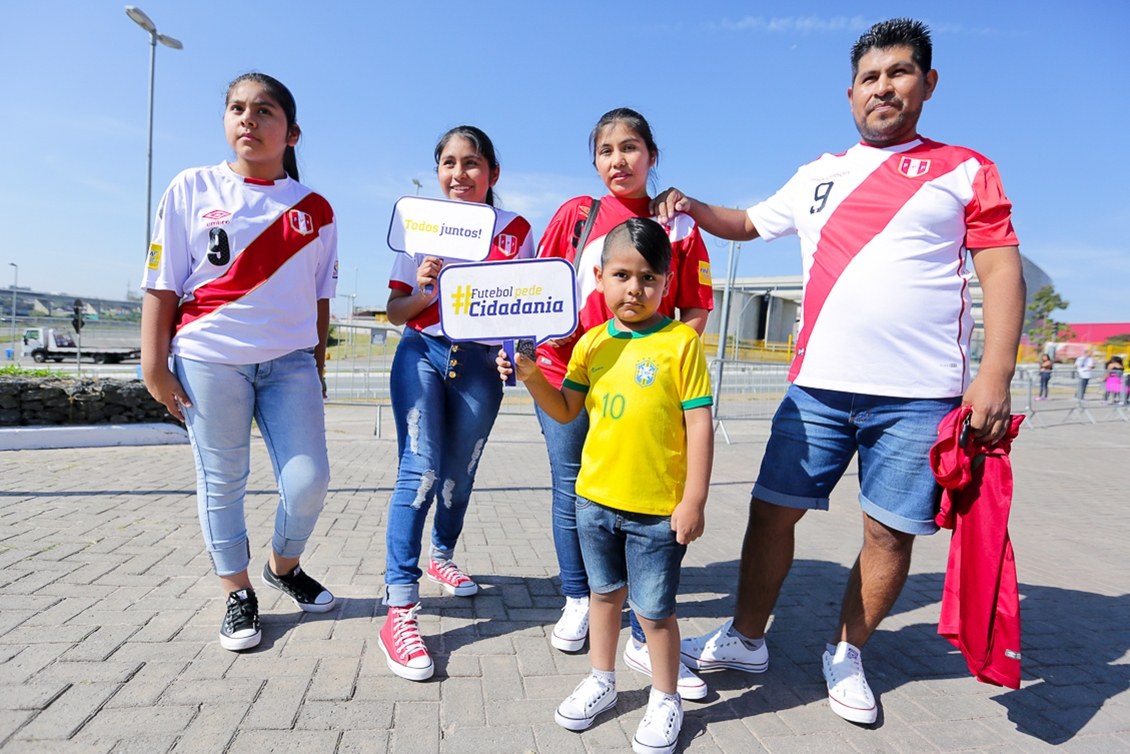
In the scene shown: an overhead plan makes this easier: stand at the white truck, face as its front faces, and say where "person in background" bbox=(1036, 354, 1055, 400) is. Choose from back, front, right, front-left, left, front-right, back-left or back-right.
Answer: back-left

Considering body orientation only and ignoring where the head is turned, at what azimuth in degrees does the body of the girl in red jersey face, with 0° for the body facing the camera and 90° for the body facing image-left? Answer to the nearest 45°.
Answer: approximately 0°

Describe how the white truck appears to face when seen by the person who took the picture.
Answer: facing to the left of the viewer

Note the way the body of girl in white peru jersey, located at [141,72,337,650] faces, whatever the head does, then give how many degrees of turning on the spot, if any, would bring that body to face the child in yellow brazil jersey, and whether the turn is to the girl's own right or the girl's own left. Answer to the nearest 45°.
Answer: approximately 45° to the girl's own left

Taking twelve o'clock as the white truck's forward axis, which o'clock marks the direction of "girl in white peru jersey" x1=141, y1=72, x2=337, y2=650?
The girl in white peru jersey is roughly at 9 o'clock from the white truck.

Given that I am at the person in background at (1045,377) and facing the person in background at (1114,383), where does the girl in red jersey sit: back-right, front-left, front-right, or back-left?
back-right

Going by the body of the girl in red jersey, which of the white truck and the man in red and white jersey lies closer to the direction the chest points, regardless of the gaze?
the man in red and white jersey

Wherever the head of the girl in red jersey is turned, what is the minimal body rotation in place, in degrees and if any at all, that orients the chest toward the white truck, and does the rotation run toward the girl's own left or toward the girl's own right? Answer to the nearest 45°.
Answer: approximately 135° to the girl's own right

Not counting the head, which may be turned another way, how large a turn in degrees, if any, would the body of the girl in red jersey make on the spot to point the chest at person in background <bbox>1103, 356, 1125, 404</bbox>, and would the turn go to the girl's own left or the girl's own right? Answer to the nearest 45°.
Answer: approximately 135° to the girl's own left

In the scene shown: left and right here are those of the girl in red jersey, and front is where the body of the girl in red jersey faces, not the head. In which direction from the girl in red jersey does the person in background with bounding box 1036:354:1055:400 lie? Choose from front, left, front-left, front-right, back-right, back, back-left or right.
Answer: back-left

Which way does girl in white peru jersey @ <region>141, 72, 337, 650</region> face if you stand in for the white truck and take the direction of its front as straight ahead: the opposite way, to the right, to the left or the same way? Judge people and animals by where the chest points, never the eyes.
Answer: to the left

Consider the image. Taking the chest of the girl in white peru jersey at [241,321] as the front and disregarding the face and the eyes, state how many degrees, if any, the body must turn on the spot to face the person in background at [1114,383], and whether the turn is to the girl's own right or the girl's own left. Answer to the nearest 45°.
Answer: approximately 90° to the girl's own left
